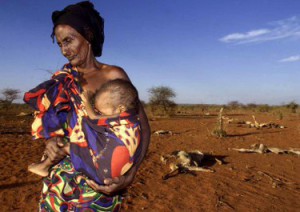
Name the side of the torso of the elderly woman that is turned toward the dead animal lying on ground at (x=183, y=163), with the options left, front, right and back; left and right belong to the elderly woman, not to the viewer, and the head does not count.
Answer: back

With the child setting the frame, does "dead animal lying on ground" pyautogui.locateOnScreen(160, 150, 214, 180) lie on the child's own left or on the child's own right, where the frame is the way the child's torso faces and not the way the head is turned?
on the child's own right

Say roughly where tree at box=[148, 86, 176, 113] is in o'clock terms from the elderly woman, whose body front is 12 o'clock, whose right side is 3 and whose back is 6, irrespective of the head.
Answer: The tree is roughly at 5 o'clock from the elderly woman.

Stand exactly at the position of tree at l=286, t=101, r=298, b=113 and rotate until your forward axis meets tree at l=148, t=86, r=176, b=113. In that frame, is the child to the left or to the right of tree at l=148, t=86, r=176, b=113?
left

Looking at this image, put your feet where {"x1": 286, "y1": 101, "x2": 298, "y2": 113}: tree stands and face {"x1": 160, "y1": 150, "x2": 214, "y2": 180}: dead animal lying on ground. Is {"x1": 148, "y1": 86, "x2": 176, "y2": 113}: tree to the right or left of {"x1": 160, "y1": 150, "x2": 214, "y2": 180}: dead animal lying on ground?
right

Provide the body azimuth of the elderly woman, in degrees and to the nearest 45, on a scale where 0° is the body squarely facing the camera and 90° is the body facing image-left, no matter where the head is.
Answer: approximately 45°

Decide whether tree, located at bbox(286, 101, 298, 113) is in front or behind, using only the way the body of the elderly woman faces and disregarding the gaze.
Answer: behind
